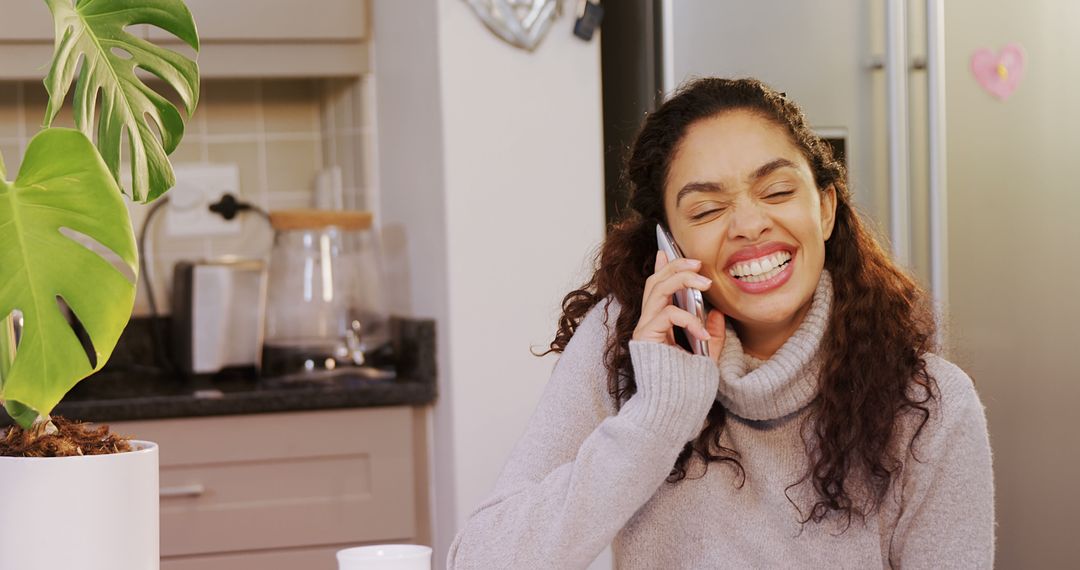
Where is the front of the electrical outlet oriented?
toward the camera

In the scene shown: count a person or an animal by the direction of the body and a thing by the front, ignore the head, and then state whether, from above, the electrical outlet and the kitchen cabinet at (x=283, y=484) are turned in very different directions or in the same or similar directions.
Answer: same or similar directions

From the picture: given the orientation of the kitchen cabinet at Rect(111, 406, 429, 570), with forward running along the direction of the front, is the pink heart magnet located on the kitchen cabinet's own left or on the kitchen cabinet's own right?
on the kitchen cabinet's own left

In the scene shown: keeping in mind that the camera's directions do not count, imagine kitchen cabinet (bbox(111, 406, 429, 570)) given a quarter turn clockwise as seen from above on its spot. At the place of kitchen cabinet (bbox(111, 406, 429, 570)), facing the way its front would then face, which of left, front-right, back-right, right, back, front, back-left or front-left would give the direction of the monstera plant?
left

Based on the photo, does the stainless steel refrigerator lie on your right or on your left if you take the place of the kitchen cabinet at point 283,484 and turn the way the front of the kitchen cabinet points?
on your left

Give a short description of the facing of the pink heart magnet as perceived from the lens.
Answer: facing the viewer

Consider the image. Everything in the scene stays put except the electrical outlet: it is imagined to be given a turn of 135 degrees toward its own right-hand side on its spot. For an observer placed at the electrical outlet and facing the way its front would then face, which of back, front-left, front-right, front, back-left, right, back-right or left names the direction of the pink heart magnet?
back

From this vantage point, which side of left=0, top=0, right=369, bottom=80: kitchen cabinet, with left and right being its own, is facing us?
front

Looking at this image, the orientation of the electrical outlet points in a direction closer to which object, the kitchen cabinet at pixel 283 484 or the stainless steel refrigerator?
the kitchen cabinet

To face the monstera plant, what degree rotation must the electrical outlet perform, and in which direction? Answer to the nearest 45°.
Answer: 0° — it already faces it
